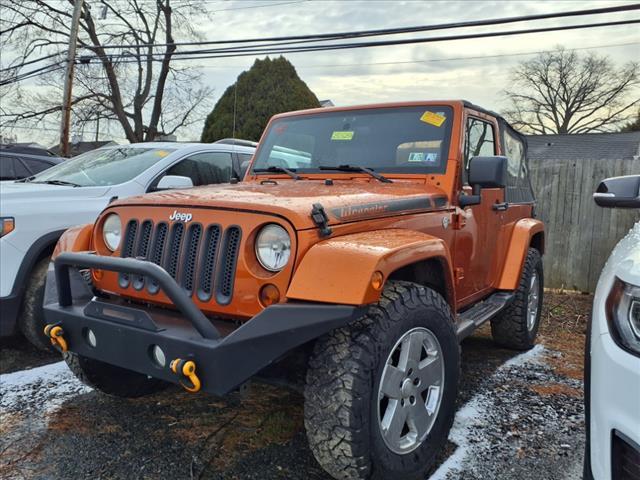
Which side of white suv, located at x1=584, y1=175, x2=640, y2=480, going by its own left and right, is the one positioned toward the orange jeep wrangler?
right

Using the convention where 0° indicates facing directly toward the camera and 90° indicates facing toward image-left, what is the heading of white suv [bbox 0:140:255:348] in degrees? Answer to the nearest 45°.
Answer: approximately 45°

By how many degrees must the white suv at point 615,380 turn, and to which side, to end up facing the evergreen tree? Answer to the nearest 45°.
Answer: approximately 135° to its right

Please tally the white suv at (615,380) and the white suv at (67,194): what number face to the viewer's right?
0

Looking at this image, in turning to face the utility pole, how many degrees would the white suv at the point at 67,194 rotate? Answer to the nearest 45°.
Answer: approximately 135° to its right

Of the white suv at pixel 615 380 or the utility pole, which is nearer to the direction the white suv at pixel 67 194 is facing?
the white suv

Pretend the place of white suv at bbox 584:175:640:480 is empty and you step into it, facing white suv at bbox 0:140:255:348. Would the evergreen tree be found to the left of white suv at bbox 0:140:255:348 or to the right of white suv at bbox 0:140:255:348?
right

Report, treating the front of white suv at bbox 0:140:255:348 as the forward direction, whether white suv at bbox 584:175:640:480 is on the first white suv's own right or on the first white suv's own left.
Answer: on the first white suv's own left

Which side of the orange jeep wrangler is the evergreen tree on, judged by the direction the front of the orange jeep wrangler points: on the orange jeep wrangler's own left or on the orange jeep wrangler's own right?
on the orange jeep wrangler's own right

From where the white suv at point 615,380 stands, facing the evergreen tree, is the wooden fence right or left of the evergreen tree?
right

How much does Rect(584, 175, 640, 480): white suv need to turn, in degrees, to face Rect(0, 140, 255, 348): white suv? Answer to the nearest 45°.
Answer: approximately 90° to its right

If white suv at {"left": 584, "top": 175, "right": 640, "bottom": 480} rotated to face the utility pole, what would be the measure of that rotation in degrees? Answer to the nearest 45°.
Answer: approximately 135° to its right
